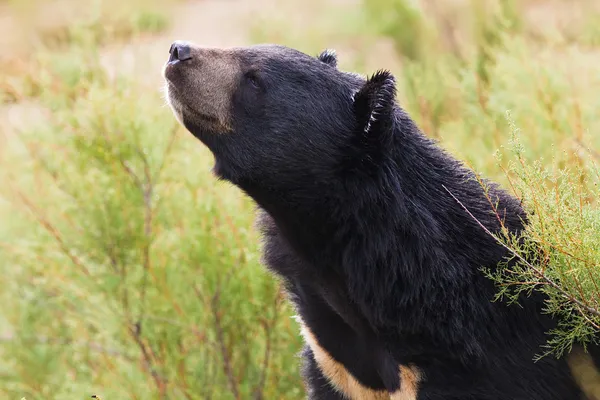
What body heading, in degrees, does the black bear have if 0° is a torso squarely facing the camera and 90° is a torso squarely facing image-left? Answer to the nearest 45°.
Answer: approximately 45°
